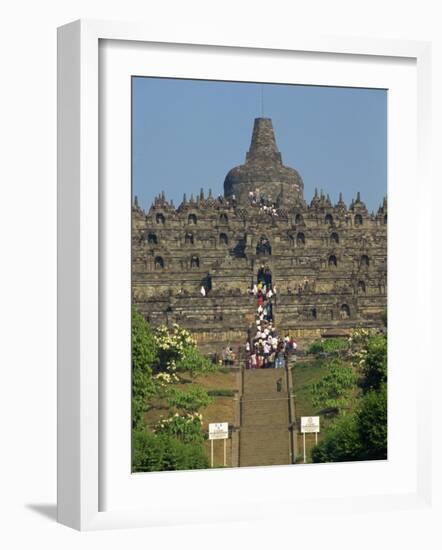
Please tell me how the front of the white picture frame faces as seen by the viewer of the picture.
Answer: facing the viewer and to the right of the viewer
